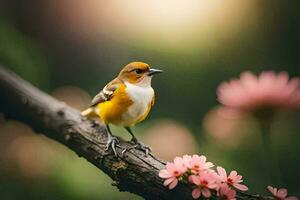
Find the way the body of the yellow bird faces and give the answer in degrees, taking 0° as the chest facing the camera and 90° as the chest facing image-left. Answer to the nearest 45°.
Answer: approximately 315°
